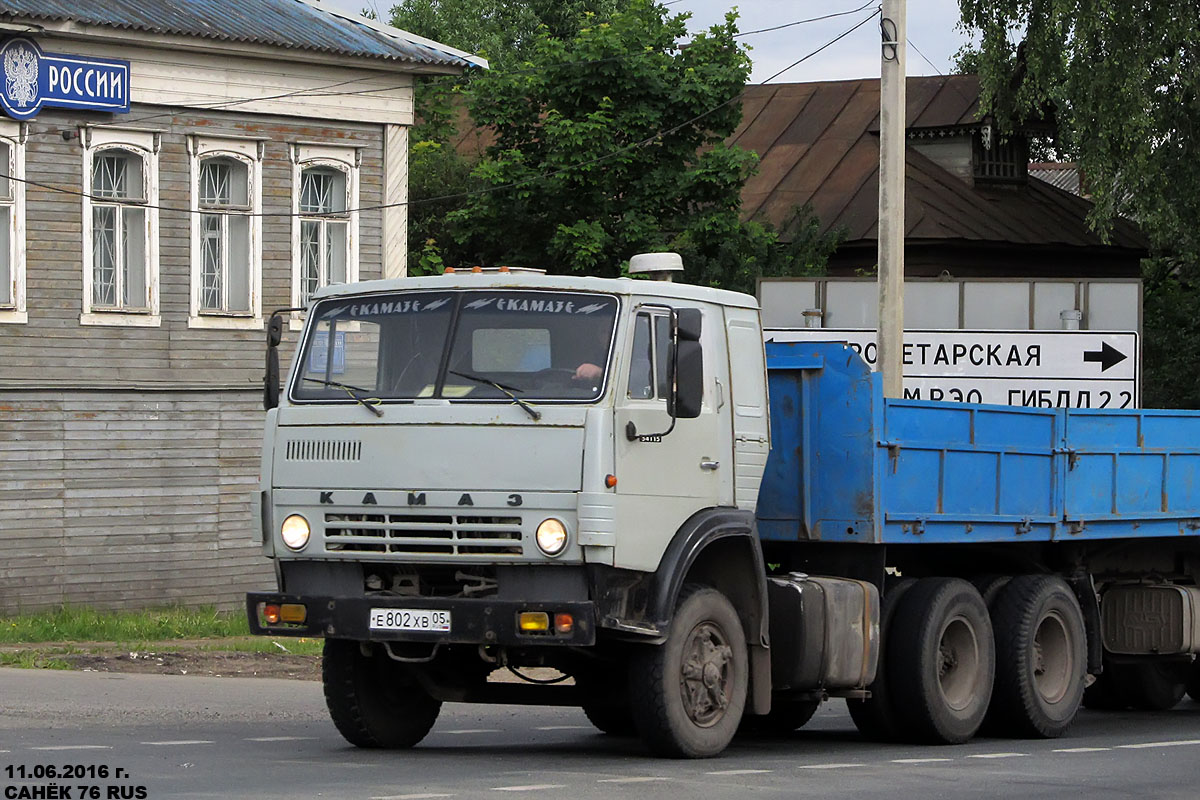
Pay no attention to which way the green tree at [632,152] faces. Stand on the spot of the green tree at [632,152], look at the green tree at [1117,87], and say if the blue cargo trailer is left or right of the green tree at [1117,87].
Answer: right

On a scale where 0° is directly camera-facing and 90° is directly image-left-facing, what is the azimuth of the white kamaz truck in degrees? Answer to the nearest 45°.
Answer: approximately 45°

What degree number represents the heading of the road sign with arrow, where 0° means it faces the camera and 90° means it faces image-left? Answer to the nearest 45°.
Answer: approximately 0°

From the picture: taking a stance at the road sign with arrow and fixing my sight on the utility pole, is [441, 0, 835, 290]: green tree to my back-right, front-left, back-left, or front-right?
back-right

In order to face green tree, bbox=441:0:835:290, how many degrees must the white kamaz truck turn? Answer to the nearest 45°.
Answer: approximately 135° to its right

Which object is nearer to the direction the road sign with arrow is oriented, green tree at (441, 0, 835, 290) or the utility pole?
the utility pole

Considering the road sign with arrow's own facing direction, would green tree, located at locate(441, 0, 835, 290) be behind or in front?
behind

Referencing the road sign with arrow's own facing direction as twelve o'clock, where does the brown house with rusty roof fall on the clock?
The brown house with rusty roof is roughly at 6 o'clock from the road sign with arrow.

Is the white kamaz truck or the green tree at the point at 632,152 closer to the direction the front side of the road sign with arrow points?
the white kamaz truck
